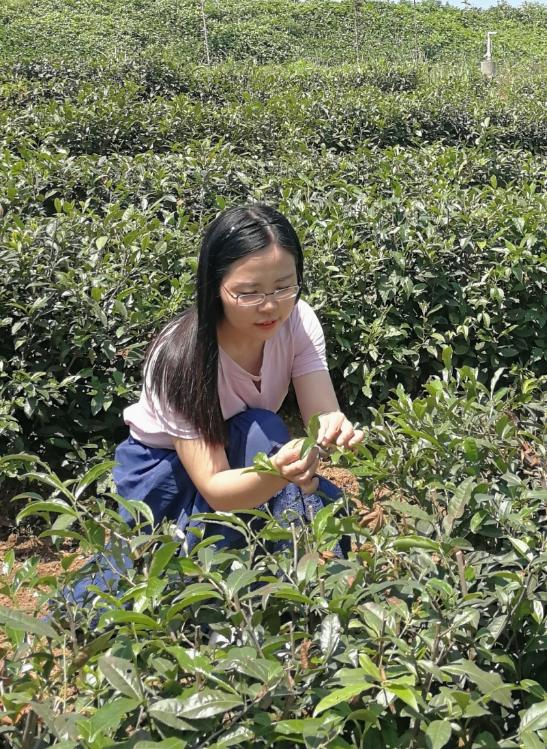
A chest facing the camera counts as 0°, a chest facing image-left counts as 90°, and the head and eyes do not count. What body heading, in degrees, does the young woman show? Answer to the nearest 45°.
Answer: approximately 315°

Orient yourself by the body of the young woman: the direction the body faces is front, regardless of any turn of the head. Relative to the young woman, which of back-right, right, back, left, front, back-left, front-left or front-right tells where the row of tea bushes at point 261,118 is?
back-left

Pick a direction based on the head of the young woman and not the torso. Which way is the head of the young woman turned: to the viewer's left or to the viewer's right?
to the viewer's right

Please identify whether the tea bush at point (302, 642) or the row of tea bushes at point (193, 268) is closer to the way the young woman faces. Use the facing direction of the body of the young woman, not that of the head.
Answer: the tea bush

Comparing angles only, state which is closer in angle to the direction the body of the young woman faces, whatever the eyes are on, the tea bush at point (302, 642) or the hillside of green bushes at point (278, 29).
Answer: the tea bush

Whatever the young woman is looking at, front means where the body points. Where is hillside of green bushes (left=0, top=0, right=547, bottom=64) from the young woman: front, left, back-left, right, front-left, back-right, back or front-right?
back-left
